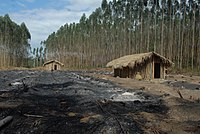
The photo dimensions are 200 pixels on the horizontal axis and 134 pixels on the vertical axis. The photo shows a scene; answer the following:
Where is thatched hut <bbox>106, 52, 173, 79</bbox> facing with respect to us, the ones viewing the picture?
facing the viewer and to the right of the viewer
